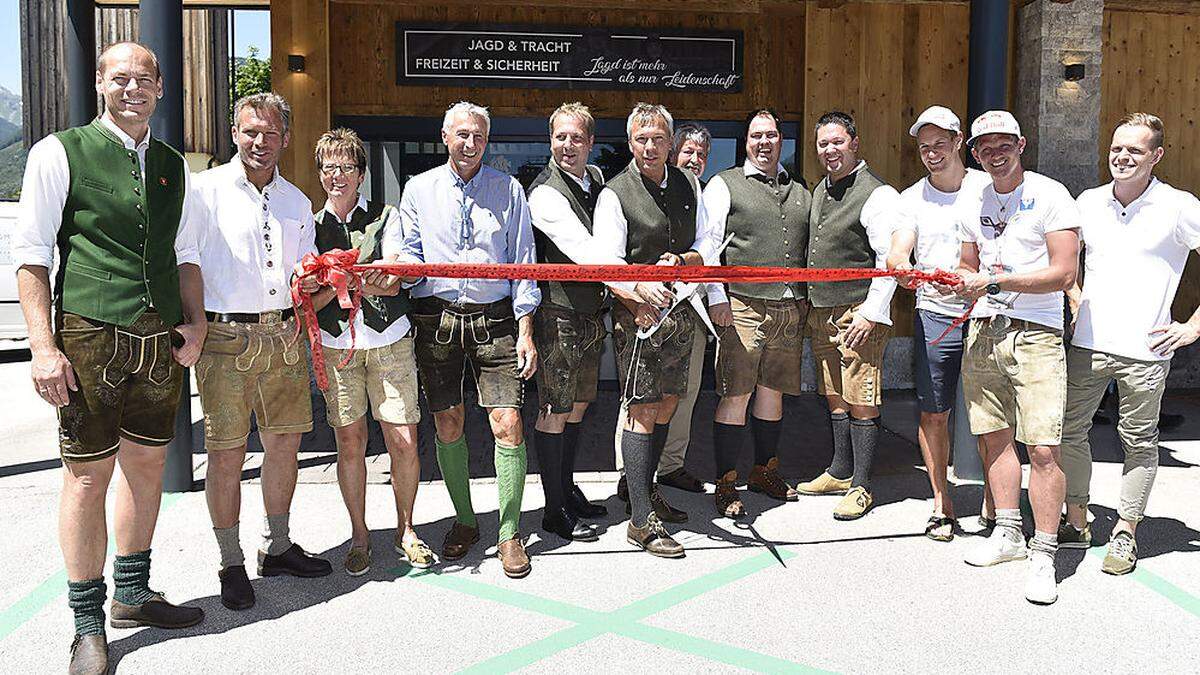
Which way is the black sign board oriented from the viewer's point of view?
toward the camera

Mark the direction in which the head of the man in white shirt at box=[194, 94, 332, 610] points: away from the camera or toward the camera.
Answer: toward the camera

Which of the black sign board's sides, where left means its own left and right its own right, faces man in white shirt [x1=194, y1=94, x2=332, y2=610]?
front

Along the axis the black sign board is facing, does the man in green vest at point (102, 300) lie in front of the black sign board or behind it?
in front

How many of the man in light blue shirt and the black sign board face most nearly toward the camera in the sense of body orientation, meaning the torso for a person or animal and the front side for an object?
2

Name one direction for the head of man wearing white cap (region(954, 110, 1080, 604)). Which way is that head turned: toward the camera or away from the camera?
toward the camera

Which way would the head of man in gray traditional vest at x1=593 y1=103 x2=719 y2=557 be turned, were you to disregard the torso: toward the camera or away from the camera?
toward the camera

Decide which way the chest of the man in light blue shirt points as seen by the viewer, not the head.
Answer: toward the camera

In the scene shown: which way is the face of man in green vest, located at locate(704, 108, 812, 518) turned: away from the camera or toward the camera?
toward the camera

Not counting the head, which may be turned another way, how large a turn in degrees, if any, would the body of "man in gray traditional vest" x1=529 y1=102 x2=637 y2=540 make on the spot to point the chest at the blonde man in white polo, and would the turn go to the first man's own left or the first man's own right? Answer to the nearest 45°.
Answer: approximately 45° to the first man's own left

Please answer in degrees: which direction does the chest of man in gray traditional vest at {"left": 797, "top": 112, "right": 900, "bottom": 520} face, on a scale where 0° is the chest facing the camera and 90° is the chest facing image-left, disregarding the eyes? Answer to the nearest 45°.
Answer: approximately 45°
